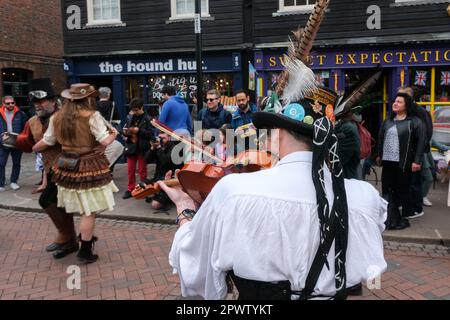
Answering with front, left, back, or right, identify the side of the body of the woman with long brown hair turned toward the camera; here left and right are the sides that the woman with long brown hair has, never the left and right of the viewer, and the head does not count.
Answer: back

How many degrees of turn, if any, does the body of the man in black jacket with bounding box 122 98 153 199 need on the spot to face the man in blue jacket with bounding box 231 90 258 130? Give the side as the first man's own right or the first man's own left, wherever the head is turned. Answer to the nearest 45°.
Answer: approximately 90° to the first man's own left

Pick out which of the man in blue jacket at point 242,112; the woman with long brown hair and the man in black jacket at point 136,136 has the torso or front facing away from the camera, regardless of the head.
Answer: the woman with long brown hair

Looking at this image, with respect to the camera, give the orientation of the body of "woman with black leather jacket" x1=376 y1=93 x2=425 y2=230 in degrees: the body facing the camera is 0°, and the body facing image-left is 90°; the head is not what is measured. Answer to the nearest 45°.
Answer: approximately 45°

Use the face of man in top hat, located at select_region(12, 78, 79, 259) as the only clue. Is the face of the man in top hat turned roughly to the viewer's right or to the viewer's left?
to the viewer's right

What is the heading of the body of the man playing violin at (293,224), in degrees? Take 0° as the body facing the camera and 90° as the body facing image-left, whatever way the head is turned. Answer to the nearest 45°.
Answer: approximately 135°

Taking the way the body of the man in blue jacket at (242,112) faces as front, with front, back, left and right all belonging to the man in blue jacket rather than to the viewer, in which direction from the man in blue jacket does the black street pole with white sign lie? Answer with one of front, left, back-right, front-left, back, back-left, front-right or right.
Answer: back-right

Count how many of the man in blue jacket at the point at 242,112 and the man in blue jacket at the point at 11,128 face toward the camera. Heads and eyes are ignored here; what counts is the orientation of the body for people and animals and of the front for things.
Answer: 2

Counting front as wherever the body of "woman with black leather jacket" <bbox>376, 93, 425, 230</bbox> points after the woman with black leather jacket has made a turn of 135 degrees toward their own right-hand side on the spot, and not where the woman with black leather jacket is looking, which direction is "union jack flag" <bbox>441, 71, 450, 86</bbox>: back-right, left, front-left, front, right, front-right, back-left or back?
front

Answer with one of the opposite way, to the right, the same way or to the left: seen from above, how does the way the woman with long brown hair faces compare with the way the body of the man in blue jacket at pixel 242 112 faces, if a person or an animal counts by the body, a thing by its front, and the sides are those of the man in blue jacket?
the opposite way

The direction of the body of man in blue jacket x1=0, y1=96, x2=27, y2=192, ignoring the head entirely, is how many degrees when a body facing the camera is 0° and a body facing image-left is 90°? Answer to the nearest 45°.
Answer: approximately 0°
